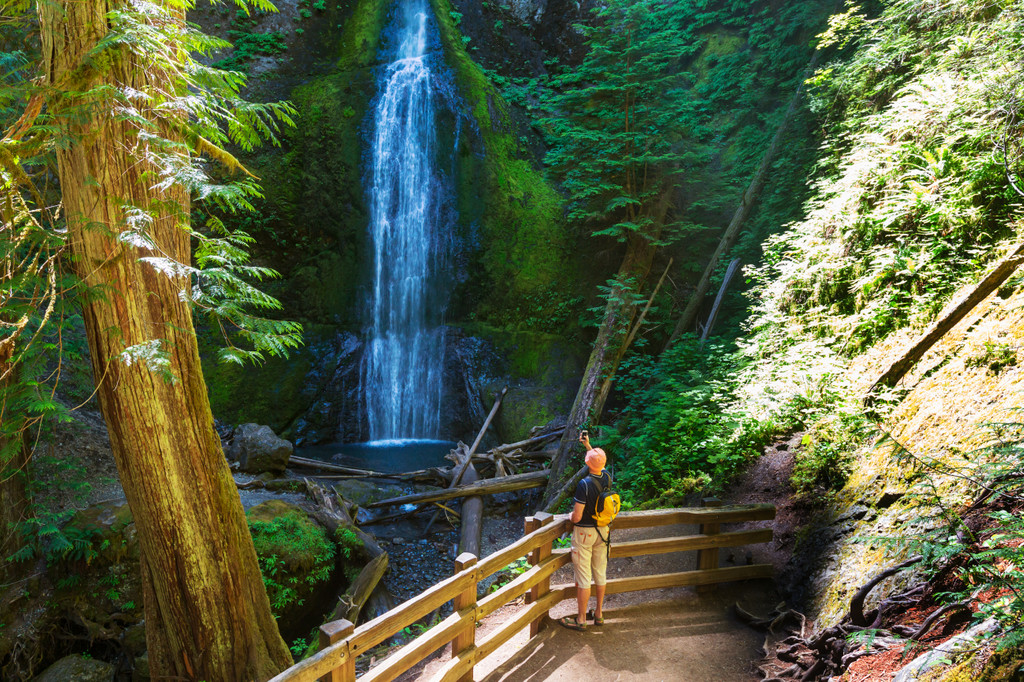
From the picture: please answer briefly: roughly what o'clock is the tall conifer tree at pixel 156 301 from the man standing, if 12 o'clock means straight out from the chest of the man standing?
The tall conifer tree is roughly at 10 o'clock from the man standing.

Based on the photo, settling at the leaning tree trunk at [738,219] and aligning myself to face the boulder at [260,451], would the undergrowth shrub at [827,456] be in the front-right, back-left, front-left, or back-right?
front-left

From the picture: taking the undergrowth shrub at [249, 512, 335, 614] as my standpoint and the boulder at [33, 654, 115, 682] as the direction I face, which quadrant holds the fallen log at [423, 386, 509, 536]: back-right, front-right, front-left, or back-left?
back-right

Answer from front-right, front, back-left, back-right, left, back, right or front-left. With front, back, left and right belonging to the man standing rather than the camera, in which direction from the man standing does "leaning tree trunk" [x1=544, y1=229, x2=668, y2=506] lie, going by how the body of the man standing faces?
front-right

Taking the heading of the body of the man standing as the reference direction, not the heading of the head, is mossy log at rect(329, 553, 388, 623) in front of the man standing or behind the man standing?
in front

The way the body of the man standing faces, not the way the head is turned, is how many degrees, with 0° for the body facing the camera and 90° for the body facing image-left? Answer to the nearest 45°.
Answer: approximately 135°

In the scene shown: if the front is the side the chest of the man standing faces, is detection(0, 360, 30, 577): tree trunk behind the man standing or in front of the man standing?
in front
